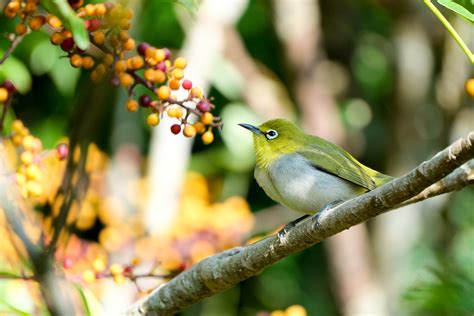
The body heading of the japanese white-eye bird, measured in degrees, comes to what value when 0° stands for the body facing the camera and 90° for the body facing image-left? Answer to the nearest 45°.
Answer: approximately 90°
